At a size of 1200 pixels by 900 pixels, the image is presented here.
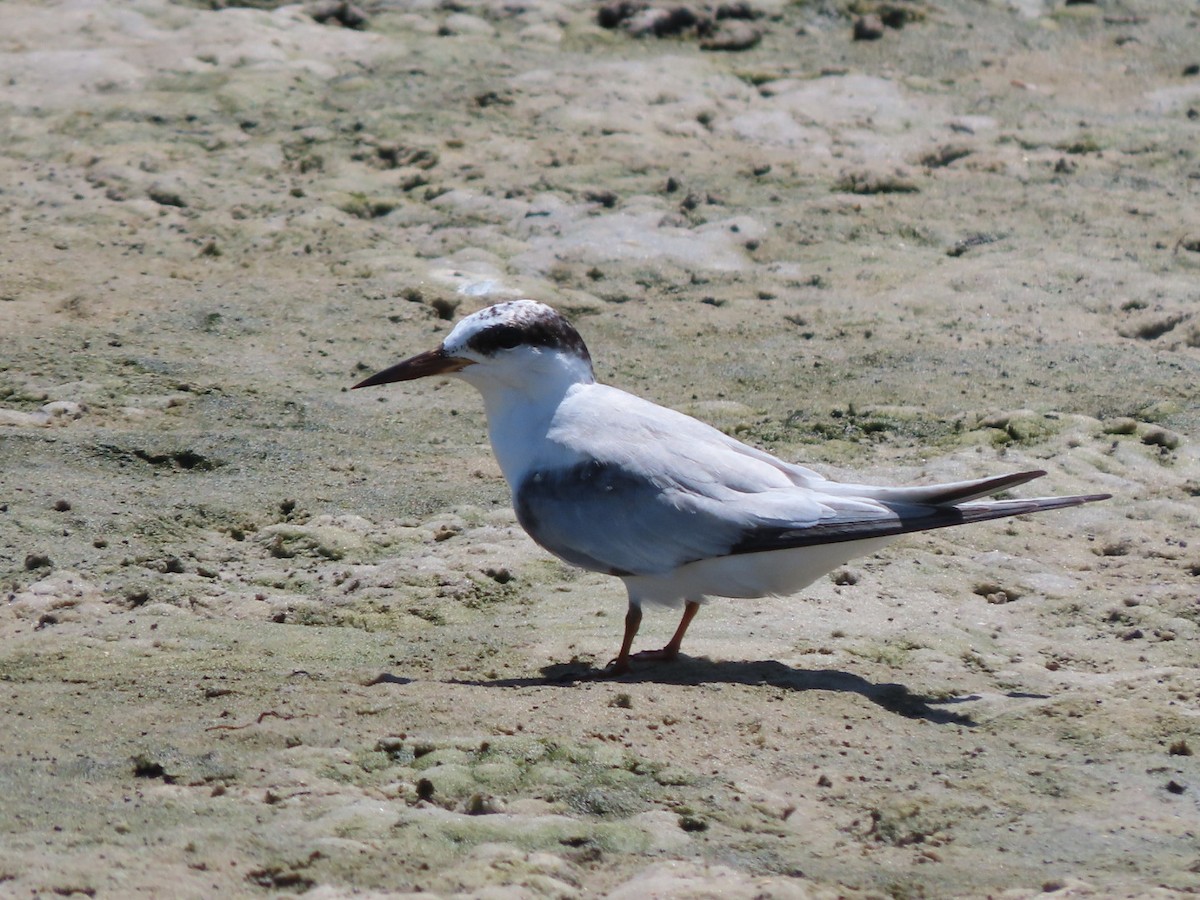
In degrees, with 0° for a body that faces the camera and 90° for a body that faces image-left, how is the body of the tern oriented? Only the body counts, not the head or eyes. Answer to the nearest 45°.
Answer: approximately 90°

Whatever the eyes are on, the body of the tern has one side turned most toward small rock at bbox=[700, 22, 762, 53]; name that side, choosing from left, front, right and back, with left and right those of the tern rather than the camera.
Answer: right

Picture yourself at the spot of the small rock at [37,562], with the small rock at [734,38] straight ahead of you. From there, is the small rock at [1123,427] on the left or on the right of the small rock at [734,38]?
right

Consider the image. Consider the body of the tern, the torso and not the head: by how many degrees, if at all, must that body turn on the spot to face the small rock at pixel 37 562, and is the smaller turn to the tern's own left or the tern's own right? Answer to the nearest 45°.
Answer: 0° — it already faces it

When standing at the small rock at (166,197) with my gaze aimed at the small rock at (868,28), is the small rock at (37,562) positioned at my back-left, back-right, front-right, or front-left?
back-right

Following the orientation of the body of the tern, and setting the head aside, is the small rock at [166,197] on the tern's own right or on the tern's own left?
on the tern's own right

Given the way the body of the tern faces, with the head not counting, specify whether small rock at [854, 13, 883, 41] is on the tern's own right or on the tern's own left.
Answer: on the tern's own right

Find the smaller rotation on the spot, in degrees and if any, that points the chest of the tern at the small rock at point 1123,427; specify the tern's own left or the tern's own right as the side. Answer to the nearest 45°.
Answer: approximately 135° to the tern's own right

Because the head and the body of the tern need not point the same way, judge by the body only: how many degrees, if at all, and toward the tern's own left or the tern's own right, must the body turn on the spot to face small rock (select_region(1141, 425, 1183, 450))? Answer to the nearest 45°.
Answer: approximately 135° to the tern's own right
